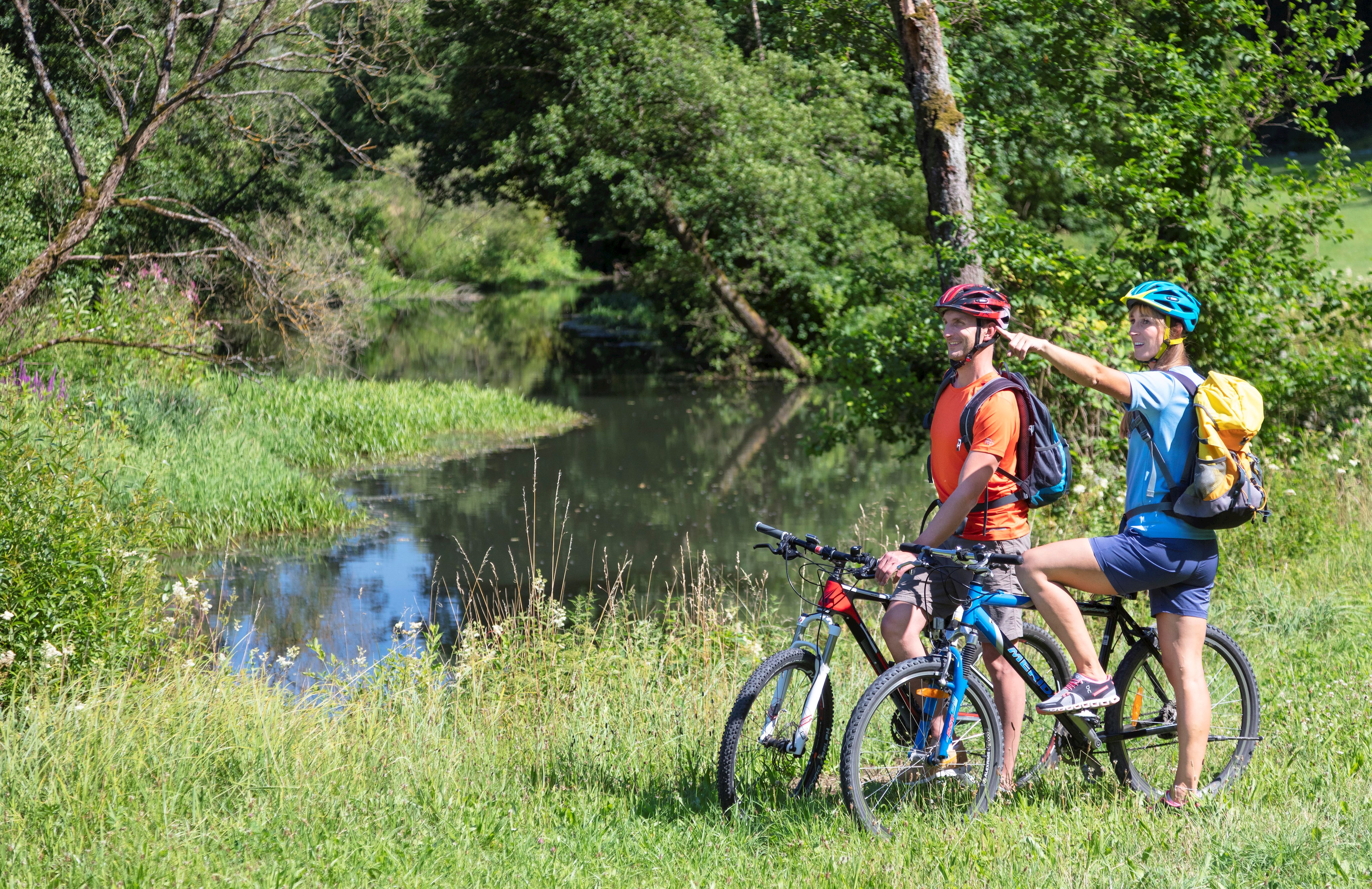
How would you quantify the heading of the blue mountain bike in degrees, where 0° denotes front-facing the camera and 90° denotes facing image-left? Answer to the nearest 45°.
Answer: approximately 45°

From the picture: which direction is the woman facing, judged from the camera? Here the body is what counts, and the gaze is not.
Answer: to the viewer's left

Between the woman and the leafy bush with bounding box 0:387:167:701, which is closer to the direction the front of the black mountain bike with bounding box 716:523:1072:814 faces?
the leafy bush

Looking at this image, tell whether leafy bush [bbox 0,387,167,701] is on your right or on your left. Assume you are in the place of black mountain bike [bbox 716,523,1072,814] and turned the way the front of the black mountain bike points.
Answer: on your right

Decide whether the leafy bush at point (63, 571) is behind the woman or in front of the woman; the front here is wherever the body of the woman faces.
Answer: in front

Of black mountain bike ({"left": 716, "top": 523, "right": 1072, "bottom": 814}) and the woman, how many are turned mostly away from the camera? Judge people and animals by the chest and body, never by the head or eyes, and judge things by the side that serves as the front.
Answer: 0
